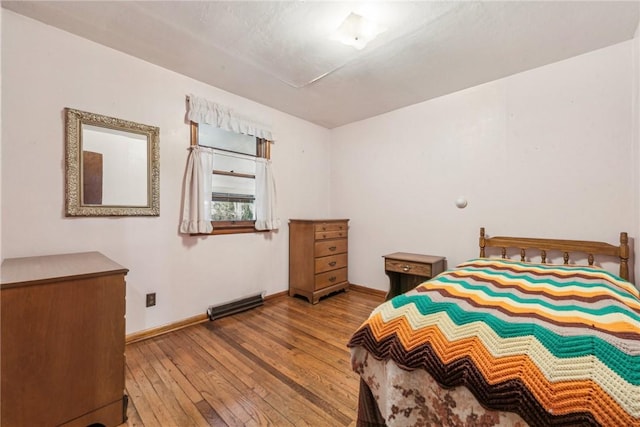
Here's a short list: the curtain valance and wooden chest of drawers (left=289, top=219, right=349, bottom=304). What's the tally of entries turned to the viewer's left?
0

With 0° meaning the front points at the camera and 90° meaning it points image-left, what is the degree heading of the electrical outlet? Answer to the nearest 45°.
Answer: approximately 315°

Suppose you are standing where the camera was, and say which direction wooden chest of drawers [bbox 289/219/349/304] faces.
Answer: facing the viewer and to the right of the viewer

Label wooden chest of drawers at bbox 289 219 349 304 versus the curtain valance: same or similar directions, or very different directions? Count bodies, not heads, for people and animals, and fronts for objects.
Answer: same or similar directions

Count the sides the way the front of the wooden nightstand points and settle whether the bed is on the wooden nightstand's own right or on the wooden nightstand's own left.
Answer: on the wooden nightstand's own left

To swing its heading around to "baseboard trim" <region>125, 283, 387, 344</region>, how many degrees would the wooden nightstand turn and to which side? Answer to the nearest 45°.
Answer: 0° — it already faces it

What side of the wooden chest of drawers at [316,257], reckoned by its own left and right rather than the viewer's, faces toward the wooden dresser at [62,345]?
right

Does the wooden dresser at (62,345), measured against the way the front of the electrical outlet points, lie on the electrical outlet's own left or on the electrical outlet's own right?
on the electrical outlet's own right

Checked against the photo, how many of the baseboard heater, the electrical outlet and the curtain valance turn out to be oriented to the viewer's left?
0

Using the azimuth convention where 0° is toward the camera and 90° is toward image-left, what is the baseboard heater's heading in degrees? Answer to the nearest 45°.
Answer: approximately 315°
